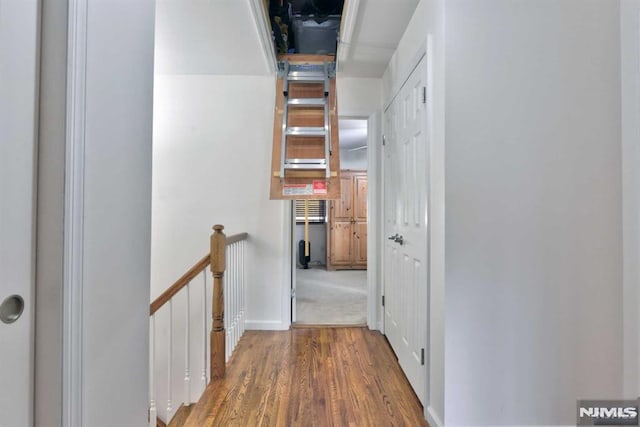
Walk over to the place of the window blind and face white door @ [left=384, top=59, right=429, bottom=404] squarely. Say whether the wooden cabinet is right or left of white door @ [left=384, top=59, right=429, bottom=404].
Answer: left

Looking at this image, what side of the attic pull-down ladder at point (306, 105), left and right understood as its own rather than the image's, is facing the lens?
front

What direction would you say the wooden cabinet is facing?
toward the camera

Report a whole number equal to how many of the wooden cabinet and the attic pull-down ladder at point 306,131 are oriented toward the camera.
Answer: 2

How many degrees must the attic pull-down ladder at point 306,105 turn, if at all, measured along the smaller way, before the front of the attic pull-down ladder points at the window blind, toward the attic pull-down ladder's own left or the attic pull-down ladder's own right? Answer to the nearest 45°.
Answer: approximately 180°

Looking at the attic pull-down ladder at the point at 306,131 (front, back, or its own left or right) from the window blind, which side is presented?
back

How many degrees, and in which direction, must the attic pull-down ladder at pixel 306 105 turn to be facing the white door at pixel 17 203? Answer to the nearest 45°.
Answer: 0° — it already faces it

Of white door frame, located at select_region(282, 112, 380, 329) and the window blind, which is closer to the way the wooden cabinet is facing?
the white door frame

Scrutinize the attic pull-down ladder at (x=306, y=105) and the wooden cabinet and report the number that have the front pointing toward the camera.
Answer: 2

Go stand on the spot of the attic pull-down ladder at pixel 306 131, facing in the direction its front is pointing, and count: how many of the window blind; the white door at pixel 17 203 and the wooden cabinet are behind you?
2
